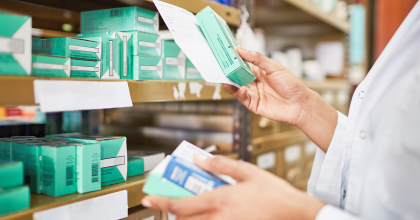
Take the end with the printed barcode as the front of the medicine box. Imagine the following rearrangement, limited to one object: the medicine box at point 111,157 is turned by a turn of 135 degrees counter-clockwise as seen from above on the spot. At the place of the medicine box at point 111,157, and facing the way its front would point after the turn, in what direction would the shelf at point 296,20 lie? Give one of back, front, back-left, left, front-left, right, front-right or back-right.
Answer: front-right

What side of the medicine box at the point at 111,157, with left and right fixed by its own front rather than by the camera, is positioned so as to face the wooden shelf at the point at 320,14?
left

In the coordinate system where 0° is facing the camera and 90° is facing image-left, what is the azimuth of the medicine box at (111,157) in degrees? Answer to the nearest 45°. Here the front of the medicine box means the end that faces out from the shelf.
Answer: approximately 315°

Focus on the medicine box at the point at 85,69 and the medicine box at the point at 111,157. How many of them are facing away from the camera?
0

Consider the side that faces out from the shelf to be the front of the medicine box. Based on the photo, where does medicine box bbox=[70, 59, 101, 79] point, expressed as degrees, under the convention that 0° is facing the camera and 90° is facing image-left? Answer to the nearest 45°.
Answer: approximately 0°
